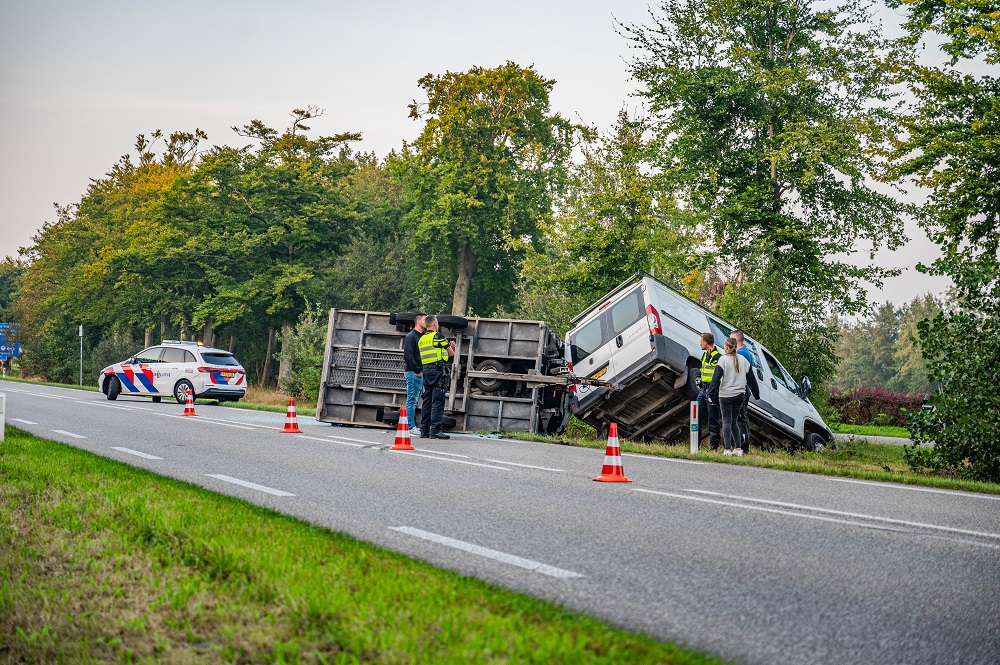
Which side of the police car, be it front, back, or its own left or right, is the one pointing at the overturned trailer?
back

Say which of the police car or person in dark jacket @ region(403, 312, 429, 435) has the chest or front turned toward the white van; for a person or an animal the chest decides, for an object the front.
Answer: the person in dark jacket

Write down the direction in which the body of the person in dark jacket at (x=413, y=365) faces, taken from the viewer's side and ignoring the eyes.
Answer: to the viewer's right

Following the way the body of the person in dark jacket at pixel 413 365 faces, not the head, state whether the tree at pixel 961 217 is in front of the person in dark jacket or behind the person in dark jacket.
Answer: in front

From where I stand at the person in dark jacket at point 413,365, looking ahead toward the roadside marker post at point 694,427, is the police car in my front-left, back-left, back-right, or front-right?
back-left

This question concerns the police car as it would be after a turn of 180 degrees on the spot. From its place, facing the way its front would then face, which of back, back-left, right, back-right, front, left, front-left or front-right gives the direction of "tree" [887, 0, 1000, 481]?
front

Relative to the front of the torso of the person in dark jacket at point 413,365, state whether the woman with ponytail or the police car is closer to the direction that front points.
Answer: the woman with ponytail

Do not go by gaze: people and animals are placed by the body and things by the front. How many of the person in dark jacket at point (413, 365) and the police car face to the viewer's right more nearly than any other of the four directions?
1

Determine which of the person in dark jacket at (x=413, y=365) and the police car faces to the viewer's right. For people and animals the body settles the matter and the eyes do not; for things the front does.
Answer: the person in dark jacket

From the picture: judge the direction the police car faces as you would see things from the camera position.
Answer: facing away from the viewer and to the left of the viewer
